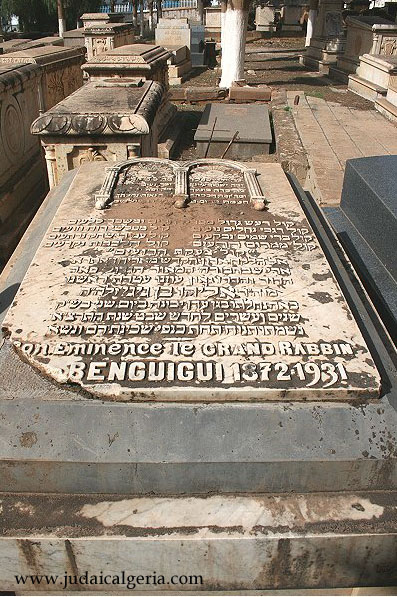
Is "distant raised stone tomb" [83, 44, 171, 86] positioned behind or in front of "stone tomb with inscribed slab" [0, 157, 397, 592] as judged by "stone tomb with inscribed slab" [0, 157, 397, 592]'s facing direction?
behind

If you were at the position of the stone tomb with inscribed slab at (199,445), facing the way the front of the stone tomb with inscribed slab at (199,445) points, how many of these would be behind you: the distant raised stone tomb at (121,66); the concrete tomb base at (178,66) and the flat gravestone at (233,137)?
3

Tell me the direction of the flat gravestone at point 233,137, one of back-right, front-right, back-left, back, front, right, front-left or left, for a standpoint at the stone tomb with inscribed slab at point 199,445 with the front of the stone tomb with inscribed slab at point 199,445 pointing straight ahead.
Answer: back

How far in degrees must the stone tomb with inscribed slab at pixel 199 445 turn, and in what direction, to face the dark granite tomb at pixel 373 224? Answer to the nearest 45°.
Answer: approximately 135° to its left

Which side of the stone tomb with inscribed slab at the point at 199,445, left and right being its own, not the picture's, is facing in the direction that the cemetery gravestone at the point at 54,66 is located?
back

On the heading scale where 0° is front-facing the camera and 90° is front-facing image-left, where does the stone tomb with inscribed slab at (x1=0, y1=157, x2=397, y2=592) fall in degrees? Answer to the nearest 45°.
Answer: approximately 0°

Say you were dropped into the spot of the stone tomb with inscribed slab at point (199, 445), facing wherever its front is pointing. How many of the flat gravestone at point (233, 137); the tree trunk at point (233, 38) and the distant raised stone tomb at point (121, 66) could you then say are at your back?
3

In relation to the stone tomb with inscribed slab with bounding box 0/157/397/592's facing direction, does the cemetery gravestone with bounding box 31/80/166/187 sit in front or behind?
behind

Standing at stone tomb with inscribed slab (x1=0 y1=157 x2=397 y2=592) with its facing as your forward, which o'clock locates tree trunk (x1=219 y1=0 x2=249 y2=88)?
The tree trunk is roughly at 6 o'clock from the stone tomb with inscribed slab.

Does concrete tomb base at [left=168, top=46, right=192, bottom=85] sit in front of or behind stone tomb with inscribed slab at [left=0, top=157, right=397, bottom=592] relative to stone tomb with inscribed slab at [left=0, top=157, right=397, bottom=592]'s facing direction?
behind
